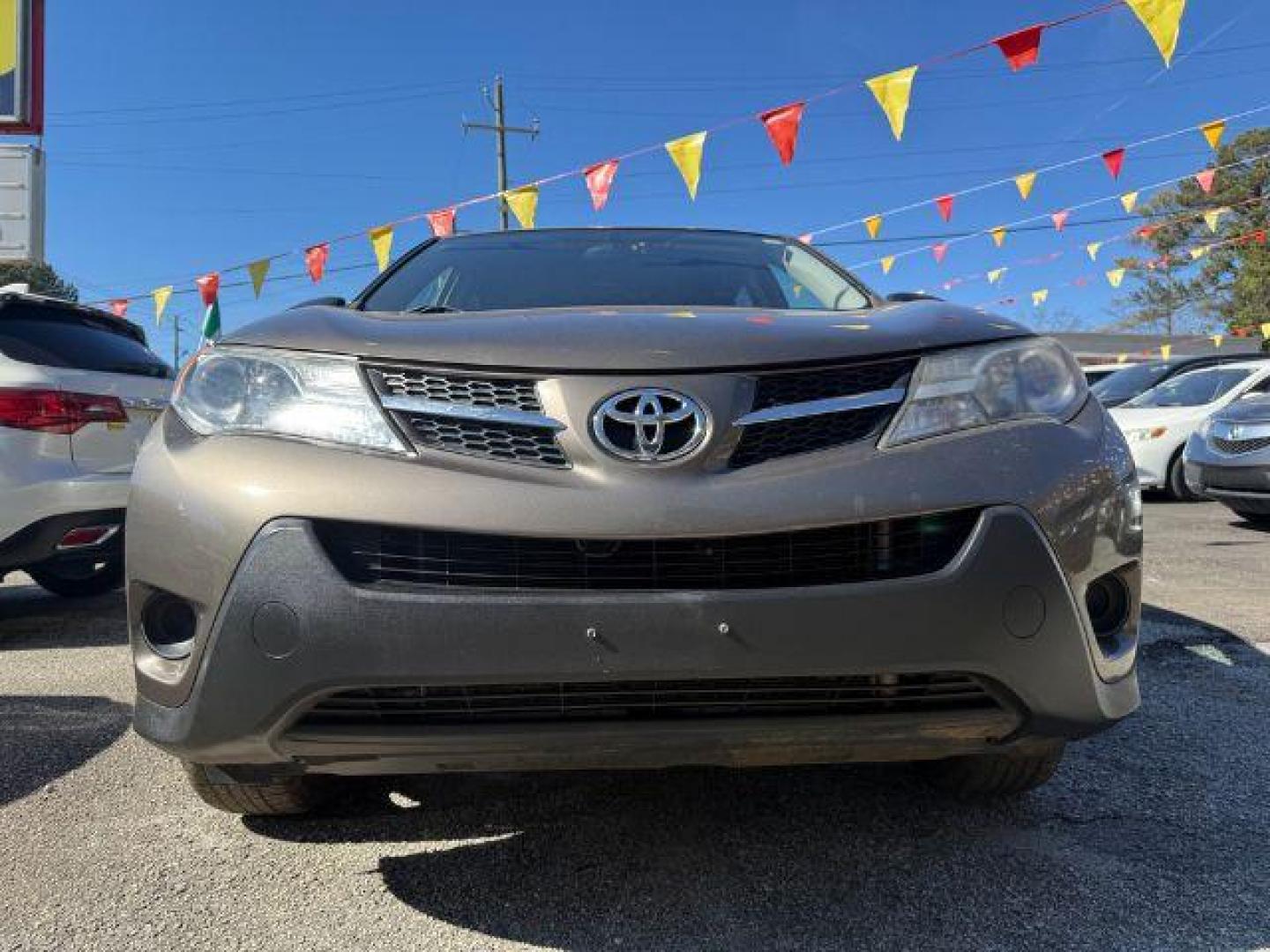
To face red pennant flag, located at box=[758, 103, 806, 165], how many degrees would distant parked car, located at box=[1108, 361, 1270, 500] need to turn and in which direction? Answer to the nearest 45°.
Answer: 0° — it already faces it

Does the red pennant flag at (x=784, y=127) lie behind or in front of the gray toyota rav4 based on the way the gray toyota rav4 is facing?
behind

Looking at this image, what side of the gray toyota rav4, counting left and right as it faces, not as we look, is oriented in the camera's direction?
front

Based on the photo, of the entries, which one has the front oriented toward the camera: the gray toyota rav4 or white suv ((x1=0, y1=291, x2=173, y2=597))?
the gray toyota rav4

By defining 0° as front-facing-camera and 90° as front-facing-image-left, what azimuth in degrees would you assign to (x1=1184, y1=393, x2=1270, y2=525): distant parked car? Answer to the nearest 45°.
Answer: approximately 45°

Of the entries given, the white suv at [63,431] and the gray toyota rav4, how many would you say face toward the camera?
1

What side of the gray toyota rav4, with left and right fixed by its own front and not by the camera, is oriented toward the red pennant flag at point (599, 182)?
back

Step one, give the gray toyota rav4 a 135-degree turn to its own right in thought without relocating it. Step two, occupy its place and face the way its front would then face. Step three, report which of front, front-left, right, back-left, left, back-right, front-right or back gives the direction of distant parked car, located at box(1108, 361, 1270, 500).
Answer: right

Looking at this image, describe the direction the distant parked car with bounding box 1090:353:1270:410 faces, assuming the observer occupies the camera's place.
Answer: facing the viewer and to the left of the viewer

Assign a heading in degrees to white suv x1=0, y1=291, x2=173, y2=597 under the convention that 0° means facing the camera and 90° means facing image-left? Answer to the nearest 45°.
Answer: approximately 135°

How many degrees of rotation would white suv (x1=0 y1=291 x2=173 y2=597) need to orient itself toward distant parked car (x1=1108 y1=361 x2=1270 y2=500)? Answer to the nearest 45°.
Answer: approximately 135° to its right
